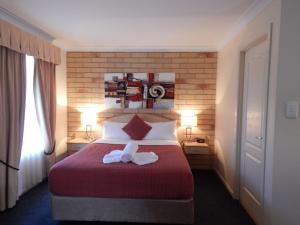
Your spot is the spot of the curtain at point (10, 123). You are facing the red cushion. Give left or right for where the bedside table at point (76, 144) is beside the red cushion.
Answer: left

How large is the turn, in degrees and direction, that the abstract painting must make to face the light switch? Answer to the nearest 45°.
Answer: approximately 45° to its left

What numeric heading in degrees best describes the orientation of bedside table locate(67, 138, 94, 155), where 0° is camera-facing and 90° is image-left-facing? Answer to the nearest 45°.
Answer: approximately 0°

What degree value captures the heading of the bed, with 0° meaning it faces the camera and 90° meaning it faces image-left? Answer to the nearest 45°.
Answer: approximately 0°

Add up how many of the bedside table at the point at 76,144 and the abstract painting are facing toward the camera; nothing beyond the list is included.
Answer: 2

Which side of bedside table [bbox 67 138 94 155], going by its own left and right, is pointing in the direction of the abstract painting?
left

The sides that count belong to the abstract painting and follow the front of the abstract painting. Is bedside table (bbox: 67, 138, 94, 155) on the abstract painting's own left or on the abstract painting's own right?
on the abstract painting's own right

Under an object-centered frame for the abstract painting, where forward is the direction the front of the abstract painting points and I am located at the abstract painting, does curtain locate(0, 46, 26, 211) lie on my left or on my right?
on my right

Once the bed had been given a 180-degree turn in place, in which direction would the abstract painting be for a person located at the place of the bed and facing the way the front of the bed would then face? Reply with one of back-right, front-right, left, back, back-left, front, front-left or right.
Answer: front

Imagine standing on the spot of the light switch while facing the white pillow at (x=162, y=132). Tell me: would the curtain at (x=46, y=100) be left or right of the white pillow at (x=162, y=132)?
left
